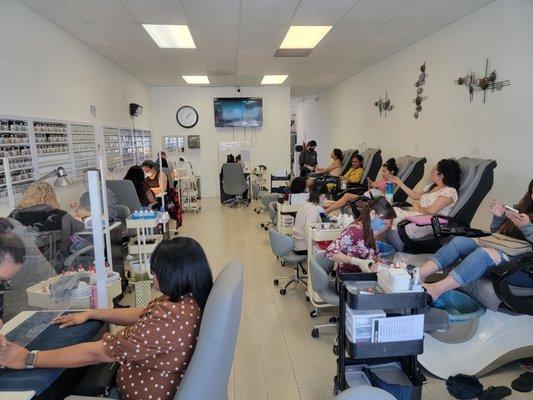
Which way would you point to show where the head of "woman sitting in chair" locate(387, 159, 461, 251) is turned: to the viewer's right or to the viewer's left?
to the viewer's left

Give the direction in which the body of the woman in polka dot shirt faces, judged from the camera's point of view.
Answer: to the viewer's left

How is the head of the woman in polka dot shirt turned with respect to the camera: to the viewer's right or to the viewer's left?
to the viewer's left

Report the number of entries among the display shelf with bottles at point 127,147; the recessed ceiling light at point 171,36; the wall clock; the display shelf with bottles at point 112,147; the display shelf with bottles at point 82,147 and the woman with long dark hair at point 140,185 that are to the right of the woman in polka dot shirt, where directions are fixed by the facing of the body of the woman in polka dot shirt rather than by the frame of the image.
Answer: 6

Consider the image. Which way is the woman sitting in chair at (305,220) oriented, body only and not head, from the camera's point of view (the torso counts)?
to the viewer's right

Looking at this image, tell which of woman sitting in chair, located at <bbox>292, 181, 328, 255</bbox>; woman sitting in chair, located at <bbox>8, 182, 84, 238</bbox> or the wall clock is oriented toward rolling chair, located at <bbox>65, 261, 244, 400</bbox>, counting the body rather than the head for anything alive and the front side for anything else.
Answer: the wall clock

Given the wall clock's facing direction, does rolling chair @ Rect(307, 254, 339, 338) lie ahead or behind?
ahead

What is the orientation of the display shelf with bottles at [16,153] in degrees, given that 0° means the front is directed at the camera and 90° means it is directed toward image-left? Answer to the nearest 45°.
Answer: approximately 315°

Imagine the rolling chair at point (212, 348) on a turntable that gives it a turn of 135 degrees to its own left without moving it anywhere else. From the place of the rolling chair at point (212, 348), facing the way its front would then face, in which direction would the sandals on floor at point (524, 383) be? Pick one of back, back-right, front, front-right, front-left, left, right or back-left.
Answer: front-left

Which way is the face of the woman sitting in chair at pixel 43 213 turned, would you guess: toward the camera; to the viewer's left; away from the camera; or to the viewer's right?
away from the camera

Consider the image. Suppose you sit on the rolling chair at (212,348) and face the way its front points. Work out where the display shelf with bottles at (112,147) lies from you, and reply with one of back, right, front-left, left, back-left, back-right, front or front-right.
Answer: right

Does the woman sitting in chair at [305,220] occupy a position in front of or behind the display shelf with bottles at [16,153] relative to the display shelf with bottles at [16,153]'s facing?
in front

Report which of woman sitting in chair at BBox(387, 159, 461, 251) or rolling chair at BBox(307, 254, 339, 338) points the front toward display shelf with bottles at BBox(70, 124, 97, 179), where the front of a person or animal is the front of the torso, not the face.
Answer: the woman sitting in chair

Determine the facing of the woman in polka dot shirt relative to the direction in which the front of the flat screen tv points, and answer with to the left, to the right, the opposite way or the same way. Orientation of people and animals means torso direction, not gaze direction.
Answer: to the right

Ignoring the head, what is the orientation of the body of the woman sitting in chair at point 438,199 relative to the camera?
to the viewer's left
